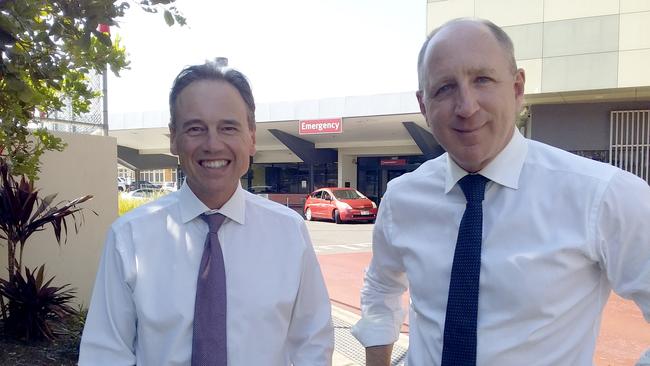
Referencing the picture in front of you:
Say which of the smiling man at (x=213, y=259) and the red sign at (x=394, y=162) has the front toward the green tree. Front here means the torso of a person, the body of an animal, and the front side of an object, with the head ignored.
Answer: the red sign

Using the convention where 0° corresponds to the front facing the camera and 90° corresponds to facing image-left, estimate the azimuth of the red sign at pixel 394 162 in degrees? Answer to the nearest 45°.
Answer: approximately 0°

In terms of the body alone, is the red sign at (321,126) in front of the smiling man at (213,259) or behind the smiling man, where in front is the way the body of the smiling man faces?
behind

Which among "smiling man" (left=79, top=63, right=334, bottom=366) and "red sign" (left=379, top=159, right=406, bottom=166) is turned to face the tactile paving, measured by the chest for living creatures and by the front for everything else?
the red sign

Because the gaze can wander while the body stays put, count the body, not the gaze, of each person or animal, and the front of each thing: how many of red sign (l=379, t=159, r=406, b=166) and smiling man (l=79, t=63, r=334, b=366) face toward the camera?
2

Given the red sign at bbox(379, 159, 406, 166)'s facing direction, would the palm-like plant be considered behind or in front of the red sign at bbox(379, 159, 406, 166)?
in front

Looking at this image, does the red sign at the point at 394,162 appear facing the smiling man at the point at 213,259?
yes
